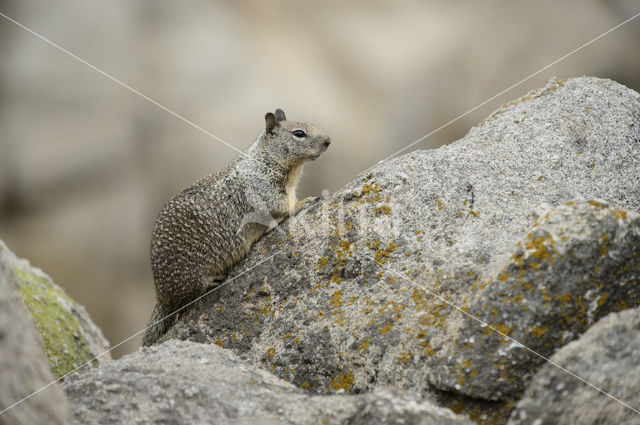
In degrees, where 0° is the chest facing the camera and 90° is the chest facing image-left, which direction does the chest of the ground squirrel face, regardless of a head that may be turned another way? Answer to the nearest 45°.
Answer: approximately 270°
